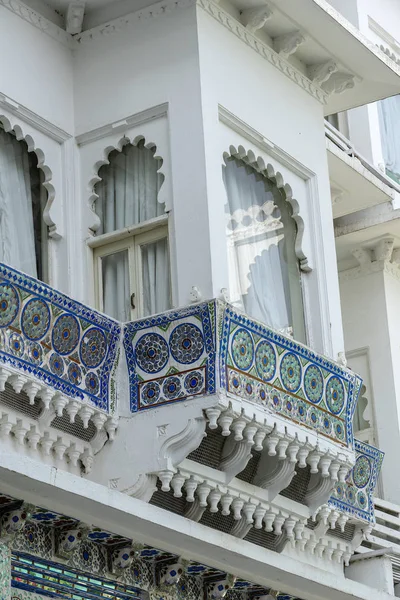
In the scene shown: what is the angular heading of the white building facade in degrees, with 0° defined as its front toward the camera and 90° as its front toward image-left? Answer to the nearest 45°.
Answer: approximately 315°
